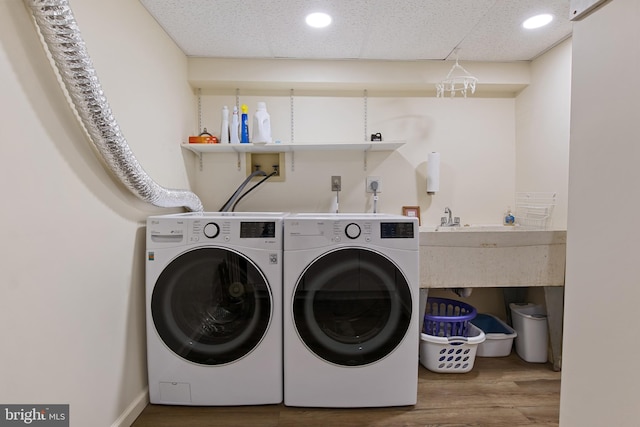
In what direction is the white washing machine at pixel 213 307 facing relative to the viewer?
toward the camera

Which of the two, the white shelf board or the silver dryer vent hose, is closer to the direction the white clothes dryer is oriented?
the silver dryer vent hose

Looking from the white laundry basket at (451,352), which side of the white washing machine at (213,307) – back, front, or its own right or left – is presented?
left

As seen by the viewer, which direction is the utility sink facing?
toward the camera

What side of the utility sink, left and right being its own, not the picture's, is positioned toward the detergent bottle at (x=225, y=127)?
right

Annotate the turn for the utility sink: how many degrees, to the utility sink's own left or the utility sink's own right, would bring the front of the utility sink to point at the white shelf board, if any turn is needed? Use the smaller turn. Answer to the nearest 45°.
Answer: approximately 90° to the utility sink's own right

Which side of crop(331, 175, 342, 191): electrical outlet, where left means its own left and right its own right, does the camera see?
front
